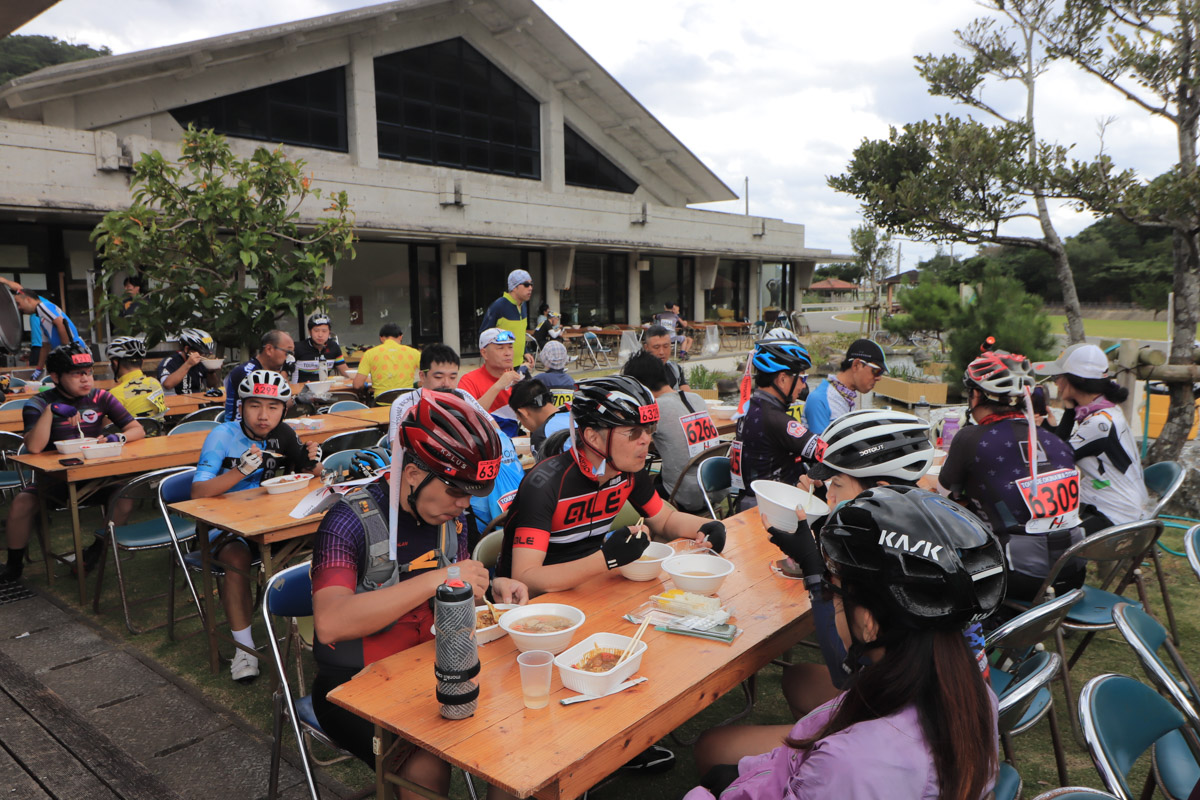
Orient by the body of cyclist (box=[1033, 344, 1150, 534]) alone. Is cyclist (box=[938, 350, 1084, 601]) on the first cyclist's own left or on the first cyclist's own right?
on the first cyclist's own left

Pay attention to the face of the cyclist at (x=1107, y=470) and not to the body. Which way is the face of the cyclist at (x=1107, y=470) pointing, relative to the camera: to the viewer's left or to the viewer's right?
to the viewer's left

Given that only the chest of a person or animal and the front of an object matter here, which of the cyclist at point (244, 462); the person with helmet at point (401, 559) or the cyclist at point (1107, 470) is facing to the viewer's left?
the cyclist at point (1107, 470)

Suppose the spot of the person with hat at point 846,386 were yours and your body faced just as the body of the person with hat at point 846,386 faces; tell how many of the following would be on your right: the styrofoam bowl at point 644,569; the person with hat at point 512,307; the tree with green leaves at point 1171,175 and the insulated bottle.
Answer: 2

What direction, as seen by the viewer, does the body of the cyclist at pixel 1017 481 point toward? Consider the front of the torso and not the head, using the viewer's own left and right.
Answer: facing away from the viewer and to the left of the viewer

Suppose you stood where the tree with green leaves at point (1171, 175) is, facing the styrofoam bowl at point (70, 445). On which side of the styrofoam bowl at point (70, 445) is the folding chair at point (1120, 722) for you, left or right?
left
